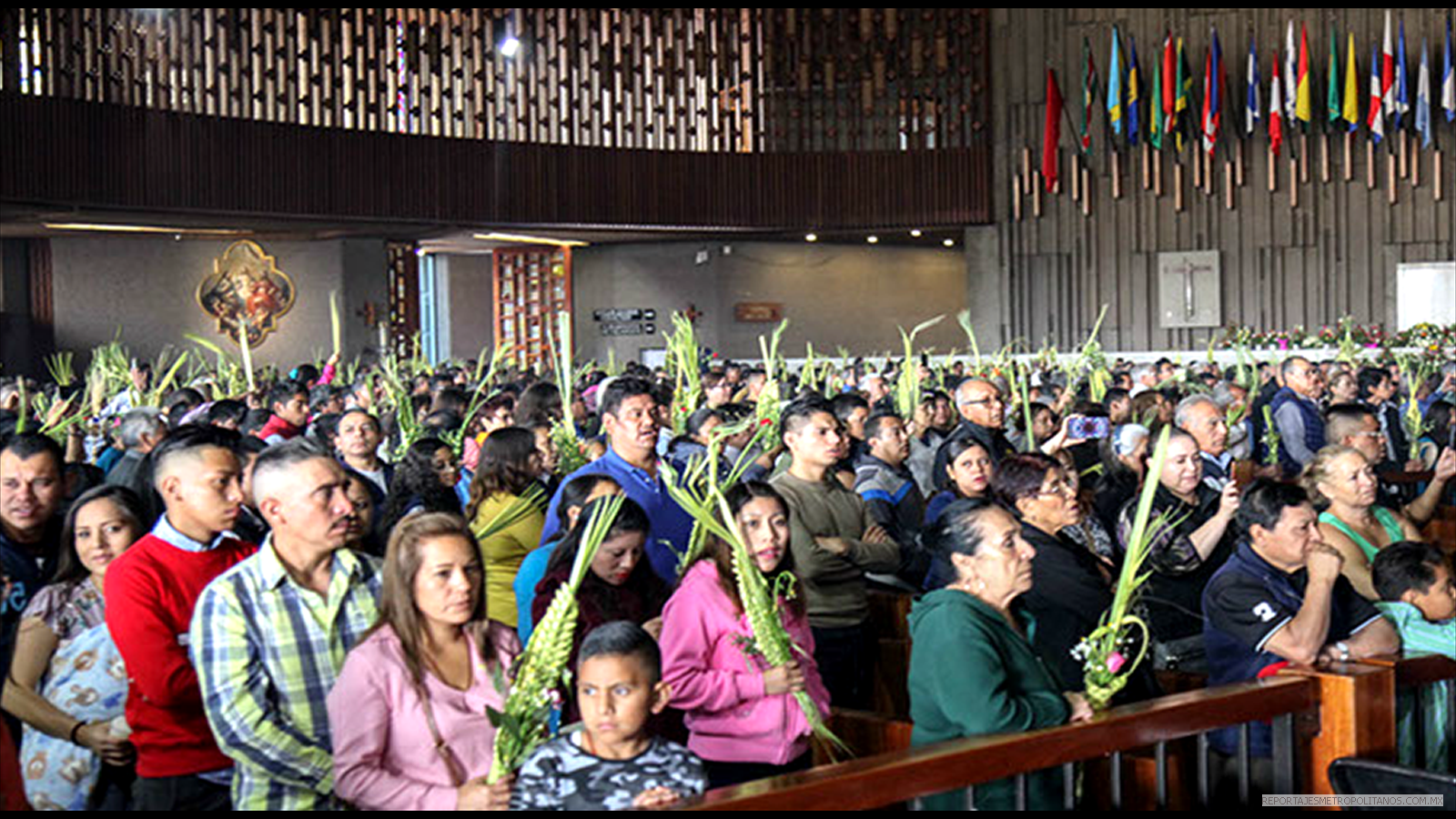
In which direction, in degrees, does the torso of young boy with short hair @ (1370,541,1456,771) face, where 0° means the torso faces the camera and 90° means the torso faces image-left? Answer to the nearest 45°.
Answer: approximately 270°

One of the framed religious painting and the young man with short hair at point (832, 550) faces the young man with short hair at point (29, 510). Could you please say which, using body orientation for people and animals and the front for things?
the framed religious painting

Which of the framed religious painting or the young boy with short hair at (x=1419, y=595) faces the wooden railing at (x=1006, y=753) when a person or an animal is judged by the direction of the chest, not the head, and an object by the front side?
the framed religious painting

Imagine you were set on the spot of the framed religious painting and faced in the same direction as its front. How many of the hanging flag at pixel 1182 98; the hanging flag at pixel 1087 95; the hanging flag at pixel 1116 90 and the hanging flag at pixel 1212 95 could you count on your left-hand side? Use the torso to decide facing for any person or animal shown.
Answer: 4

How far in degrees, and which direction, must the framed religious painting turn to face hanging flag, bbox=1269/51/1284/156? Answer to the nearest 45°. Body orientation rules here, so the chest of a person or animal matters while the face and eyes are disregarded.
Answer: approximately 90° to its left

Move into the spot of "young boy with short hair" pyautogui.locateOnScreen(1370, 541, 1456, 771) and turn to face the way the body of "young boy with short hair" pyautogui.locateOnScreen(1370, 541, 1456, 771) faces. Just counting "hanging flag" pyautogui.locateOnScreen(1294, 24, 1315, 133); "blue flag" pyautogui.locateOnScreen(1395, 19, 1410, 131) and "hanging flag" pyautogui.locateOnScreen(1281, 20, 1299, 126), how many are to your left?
3

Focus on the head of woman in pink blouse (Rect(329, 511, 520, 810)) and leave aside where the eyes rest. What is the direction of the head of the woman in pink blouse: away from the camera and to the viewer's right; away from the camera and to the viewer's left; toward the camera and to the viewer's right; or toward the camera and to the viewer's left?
toward the camera and to the viewer's right

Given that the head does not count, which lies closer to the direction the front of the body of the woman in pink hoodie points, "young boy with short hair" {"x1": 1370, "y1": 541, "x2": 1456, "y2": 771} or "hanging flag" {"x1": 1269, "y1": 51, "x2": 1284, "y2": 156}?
the young boy with short hair

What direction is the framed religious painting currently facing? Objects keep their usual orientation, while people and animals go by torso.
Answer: toward the camera

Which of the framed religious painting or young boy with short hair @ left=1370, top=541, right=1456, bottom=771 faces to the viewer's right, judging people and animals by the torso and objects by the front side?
the young boy with short hair

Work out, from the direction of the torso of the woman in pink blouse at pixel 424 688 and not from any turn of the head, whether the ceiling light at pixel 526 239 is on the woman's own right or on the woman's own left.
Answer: on the woman's own left

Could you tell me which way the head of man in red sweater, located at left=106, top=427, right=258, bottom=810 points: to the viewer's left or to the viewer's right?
to the viewer's right

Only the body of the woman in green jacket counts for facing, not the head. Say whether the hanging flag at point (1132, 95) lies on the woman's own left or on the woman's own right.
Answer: on the woman's own left

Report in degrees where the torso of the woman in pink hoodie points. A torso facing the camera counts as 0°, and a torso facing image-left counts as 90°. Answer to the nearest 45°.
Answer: approximately 315°

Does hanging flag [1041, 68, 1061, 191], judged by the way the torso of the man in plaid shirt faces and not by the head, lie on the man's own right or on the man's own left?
on the man's own left
